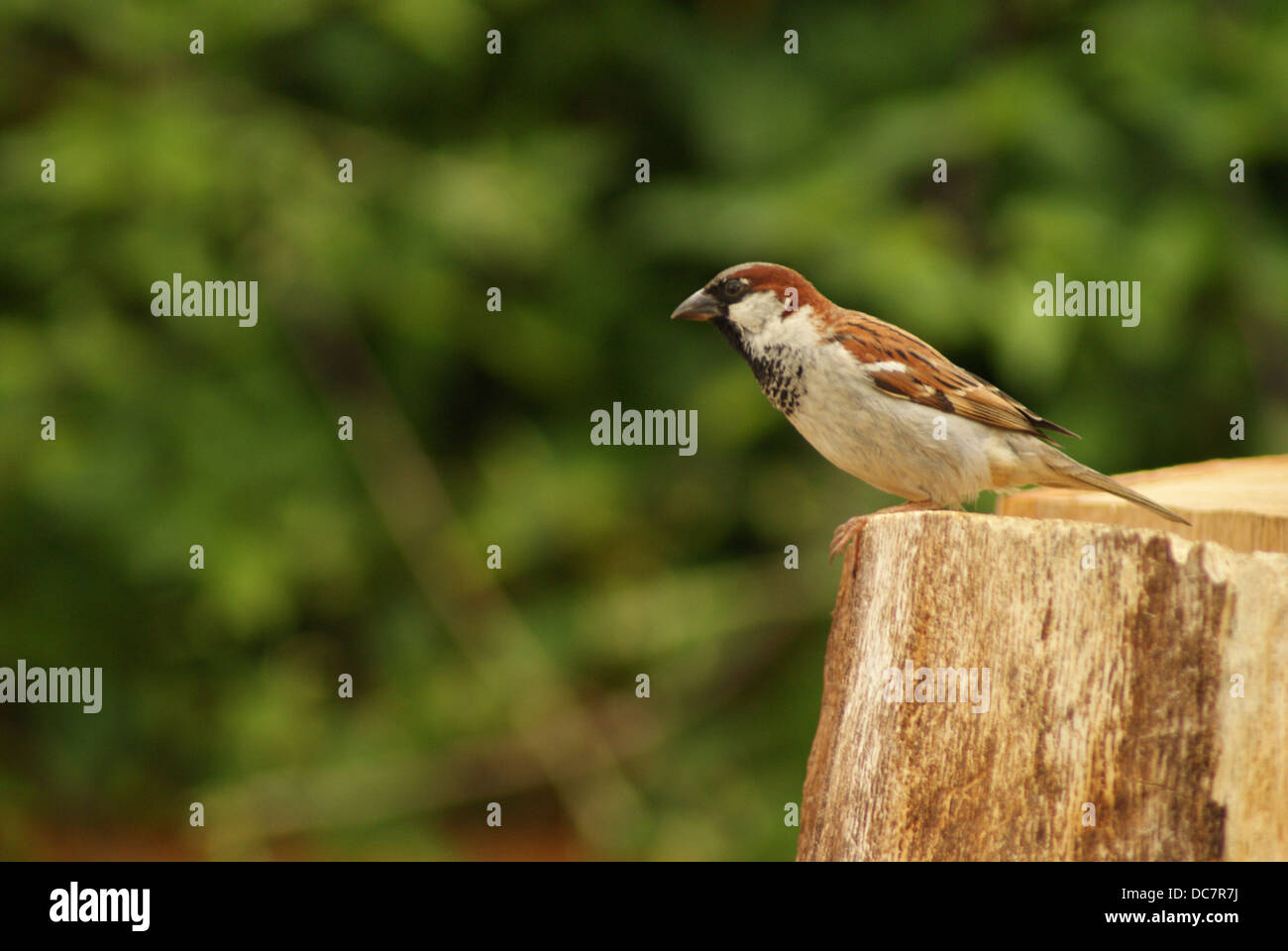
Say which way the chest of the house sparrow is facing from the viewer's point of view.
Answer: to the viewer's left
